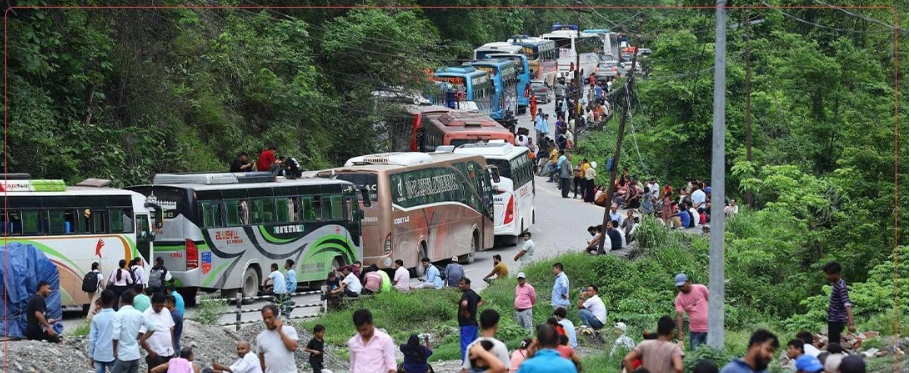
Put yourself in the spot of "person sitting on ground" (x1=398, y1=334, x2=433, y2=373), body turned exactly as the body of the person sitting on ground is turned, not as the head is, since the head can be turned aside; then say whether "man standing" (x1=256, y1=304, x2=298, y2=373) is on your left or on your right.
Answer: on your left

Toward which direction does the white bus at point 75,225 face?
to the viewer's right

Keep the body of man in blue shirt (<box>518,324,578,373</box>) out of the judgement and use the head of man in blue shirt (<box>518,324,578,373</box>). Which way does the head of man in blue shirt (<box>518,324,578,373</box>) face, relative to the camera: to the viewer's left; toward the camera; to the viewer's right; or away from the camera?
away from the camera

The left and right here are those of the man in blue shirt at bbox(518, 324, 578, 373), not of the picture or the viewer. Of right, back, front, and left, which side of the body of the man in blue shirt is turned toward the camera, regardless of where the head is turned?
back

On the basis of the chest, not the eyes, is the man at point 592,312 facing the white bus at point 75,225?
yes

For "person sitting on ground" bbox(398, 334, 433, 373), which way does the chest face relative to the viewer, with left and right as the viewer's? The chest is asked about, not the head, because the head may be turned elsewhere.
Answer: facing away from the viewer

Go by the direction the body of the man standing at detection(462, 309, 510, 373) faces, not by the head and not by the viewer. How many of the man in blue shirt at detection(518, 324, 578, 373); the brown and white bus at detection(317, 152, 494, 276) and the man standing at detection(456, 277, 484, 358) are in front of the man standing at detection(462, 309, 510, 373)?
2

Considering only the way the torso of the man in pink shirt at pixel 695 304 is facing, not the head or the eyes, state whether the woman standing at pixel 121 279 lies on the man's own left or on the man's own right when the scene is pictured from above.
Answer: on the man's own right
